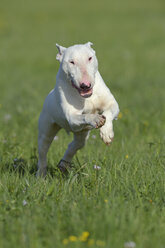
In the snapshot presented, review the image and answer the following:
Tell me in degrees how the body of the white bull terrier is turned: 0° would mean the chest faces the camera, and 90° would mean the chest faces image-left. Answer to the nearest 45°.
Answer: approximately 315°

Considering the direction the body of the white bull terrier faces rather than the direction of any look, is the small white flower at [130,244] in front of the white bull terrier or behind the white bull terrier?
in front

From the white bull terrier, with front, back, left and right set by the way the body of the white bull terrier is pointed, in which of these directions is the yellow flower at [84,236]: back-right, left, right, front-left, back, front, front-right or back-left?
front-right
